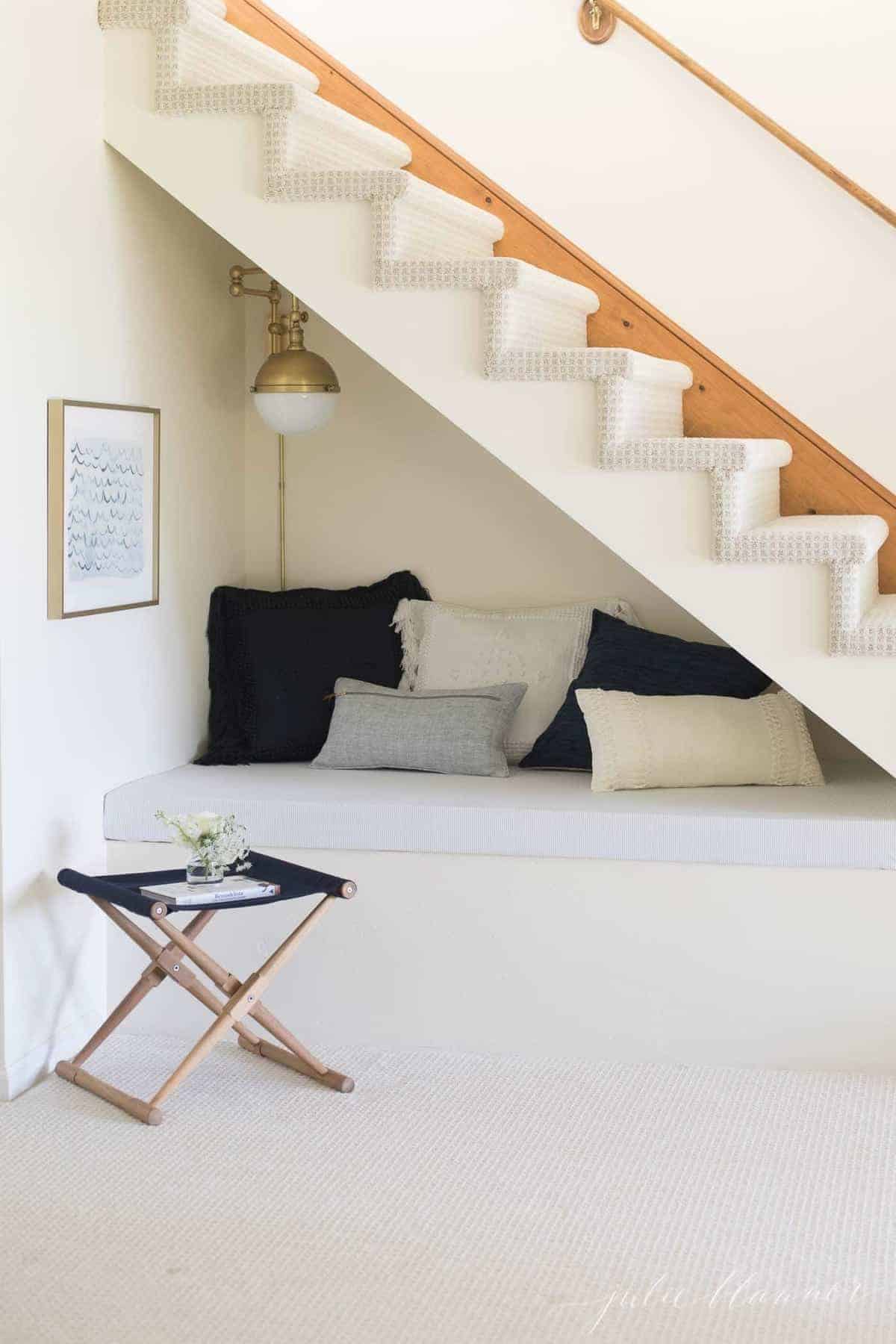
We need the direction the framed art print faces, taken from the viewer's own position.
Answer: facing the viewer and to the right of the viewer

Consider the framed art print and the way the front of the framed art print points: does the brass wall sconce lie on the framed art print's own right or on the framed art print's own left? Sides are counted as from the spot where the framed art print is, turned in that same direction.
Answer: on the framed art print's own left

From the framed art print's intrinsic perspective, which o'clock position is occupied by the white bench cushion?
The white bench cushion is roughly at 11 o'clock from the framed art print.

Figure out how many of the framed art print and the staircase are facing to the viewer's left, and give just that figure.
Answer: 0

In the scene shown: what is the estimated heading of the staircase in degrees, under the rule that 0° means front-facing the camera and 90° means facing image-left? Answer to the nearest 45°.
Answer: approximately 270°

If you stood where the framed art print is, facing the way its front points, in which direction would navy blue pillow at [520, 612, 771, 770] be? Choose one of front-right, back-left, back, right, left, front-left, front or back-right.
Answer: front-left
